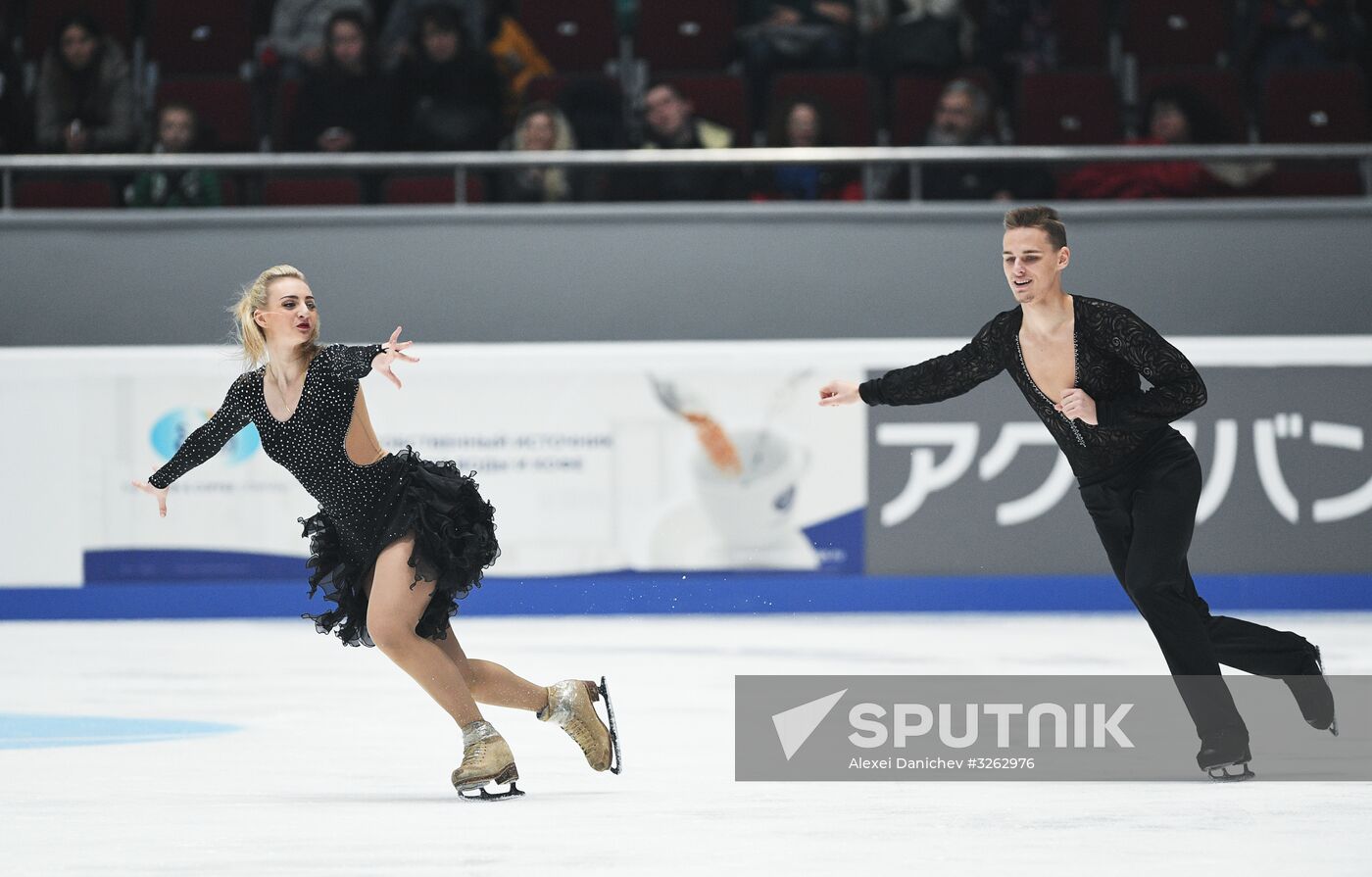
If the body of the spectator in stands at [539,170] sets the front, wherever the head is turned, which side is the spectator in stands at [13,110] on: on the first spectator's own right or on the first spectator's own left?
on the first spectator's own right

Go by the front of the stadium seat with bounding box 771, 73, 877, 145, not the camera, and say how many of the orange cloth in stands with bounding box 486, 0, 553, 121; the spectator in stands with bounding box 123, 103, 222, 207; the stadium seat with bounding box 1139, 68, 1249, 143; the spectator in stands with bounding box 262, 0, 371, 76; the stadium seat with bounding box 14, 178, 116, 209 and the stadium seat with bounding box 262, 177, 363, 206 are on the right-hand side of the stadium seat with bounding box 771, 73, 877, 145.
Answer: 5

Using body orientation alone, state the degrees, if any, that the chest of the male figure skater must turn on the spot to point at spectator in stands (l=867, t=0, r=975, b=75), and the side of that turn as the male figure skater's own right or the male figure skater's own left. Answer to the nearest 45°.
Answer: approximately 135° to the male figure skater's own right

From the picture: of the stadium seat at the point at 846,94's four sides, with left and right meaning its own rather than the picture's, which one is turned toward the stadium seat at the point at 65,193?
right

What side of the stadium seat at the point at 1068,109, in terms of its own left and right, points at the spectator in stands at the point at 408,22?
right
